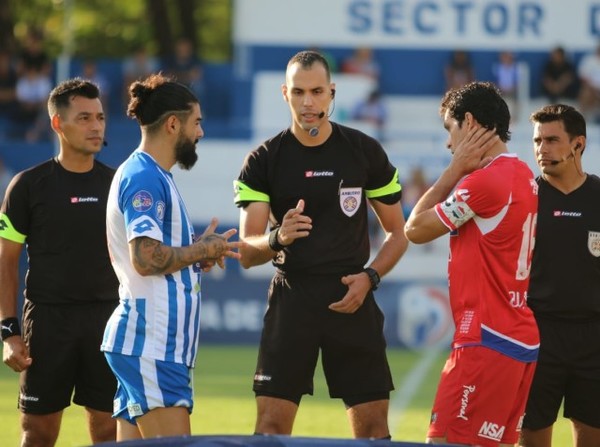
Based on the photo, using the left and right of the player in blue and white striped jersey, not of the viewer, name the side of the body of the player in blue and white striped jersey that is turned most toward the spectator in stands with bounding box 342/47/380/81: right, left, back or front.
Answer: left

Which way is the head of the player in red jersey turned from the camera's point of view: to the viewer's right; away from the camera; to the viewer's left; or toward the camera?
to the viewer's left

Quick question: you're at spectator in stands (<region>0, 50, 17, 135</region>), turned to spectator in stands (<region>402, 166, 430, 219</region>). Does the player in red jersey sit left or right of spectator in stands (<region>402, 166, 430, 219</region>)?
right

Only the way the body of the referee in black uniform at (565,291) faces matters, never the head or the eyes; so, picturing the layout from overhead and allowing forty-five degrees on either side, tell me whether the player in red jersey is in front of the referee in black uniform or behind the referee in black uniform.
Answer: in front

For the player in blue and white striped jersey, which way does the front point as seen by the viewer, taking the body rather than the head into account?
to the viewer's right

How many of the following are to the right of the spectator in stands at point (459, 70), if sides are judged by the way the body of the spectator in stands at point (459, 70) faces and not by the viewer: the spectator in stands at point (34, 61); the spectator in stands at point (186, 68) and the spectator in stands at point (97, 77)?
3

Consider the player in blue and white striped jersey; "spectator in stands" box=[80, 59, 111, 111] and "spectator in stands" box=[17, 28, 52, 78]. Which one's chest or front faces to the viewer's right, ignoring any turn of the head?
the player in blue and white striped jersey

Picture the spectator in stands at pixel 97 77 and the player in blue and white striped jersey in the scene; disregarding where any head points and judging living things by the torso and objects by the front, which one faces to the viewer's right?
the player in blue and white striped jersey

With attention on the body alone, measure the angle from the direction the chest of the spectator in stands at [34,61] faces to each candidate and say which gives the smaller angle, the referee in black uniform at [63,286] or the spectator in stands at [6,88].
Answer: the referee in black uniform

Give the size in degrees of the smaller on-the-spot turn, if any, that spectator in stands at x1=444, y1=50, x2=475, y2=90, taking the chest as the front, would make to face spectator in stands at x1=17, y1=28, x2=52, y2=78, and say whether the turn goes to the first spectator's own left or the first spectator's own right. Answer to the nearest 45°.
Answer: approximately 90° to the first spectator's own right

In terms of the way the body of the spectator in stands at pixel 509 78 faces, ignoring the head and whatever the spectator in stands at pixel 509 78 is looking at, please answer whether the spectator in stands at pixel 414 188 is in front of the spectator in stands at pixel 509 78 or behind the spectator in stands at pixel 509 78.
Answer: in front

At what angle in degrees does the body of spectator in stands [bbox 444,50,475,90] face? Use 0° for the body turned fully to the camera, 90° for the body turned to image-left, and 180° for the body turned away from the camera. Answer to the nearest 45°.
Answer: approximately 0°

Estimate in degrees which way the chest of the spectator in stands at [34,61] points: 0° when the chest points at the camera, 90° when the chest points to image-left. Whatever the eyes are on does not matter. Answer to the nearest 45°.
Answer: approximately 0°
